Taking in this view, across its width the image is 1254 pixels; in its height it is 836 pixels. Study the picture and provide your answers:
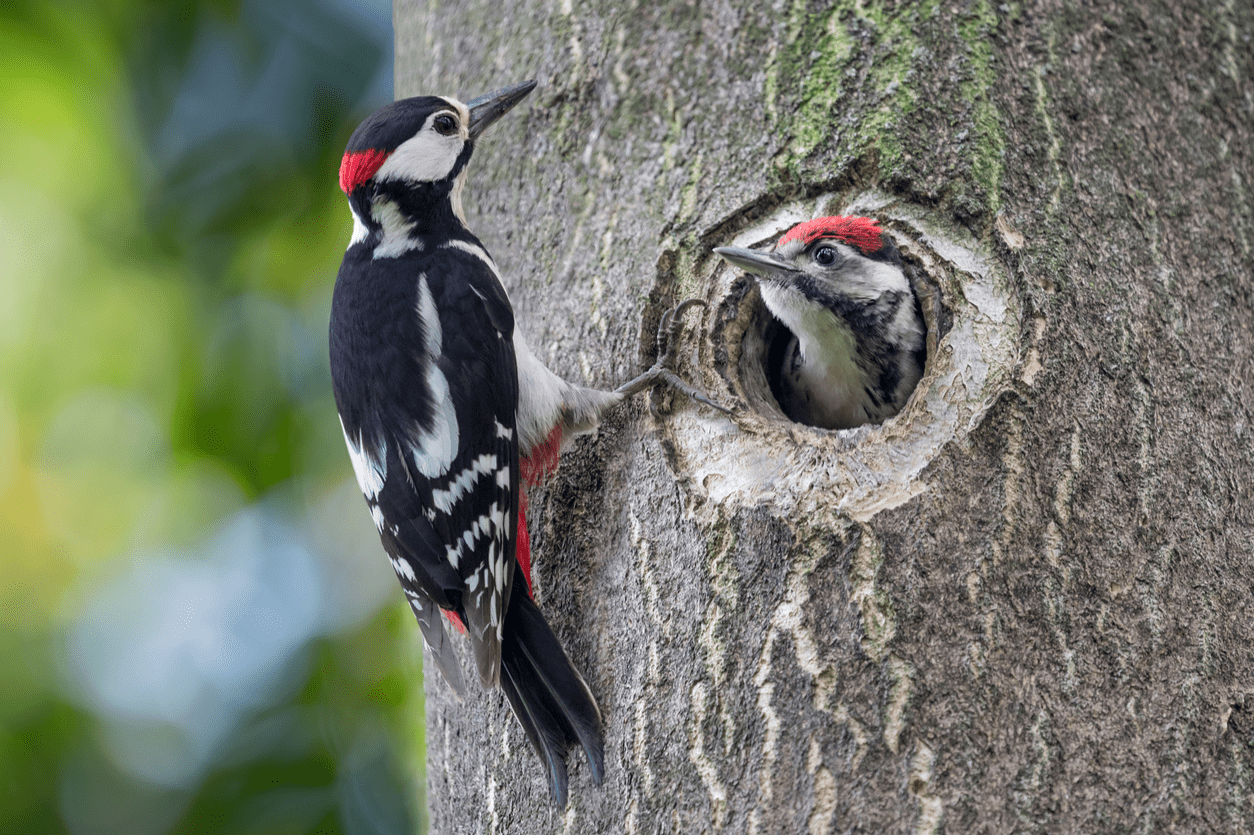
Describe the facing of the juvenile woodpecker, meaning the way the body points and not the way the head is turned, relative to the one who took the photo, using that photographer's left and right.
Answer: facing the viewer and to the left of the viewer

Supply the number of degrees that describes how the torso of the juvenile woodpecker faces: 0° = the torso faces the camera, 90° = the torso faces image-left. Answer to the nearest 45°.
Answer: approximately 45°
